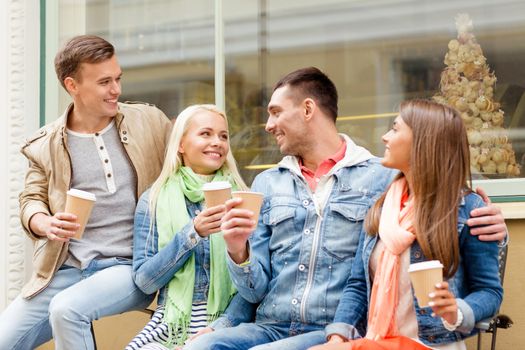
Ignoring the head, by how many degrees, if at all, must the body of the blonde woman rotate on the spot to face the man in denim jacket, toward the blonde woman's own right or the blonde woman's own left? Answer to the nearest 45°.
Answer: approximately 90° to the blonde woman's own left

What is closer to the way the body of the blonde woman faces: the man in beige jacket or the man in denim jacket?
the man in denim jacket

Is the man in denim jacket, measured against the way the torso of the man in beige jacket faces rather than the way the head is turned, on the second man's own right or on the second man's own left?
on the second man's own left

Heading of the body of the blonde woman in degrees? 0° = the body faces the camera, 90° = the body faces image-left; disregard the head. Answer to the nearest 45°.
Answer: approximately 315°

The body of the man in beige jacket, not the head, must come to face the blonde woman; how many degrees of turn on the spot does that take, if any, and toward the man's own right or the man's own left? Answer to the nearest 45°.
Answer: approximately 45° to the man's own left

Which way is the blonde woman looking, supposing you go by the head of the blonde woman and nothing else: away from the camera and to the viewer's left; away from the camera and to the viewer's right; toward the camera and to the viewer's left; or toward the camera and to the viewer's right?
toward the camera and to the viewer's right

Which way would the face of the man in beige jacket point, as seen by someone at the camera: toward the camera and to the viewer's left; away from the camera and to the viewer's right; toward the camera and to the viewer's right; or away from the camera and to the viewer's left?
toward the camera and to the viewer's right

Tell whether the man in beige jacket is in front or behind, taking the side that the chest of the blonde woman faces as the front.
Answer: behind

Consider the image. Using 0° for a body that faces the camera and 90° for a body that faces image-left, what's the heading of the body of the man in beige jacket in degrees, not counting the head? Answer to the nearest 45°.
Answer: approximately 0°
